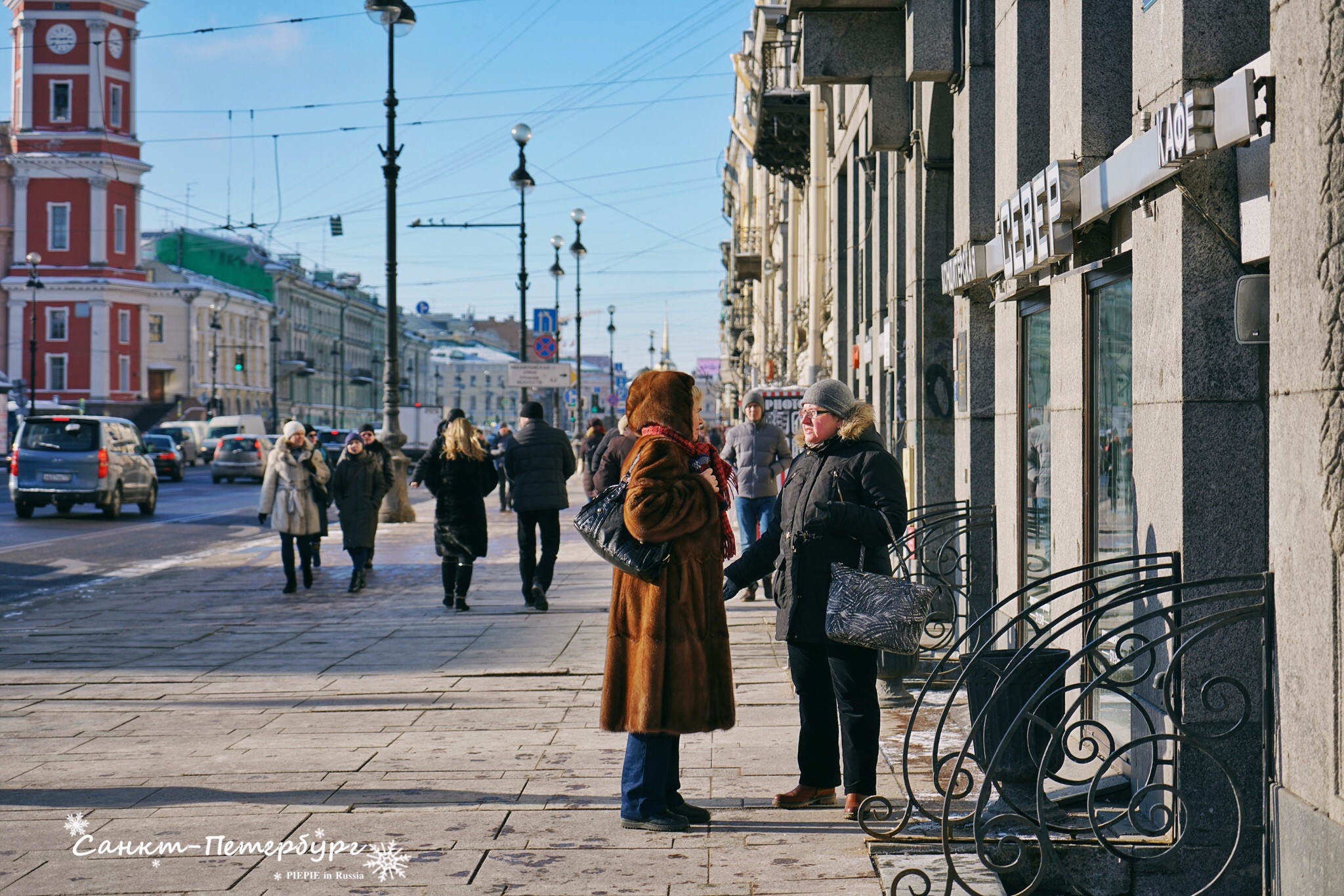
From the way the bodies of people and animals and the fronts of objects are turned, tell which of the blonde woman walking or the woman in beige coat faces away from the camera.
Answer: the blonde woman walking

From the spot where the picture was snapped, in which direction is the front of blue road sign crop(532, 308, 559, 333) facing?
facing the viewer

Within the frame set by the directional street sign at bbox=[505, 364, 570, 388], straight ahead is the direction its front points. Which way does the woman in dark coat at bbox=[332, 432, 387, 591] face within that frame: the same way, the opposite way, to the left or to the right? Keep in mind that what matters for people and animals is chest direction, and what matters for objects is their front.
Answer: the same way

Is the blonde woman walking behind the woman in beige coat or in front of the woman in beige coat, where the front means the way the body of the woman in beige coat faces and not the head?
in front

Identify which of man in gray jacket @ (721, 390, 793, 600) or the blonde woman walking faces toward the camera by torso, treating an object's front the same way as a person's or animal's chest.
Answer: the man in gray jacket

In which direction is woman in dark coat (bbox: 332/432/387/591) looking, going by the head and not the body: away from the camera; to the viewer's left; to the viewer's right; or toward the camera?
toward the camera

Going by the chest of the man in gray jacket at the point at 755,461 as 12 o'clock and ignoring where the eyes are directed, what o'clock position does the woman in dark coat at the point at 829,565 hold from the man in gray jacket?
The woman in dark coat is roughly at 12 o'clock from the man in gray jacket.

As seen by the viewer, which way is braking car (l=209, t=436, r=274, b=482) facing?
away from the camera

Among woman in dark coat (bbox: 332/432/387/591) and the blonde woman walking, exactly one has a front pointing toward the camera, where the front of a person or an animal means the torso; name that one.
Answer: the woman in dark coat

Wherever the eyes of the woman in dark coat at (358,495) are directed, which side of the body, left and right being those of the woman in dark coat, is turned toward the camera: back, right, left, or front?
front

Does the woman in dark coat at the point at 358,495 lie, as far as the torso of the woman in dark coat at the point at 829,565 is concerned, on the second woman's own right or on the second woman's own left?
on the second woman's own right

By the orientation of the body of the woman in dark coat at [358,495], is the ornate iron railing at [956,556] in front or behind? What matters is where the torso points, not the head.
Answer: in front

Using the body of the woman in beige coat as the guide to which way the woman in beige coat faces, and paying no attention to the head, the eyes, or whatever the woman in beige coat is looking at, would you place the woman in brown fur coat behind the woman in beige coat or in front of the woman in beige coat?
in front

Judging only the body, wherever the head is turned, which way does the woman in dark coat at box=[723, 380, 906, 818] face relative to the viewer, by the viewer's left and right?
facing the viewer and to the left of the viewer

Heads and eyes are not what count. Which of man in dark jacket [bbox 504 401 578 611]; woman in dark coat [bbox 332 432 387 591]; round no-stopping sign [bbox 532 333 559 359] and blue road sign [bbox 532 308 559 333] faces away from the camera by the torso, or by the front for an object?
the man in dark jacket

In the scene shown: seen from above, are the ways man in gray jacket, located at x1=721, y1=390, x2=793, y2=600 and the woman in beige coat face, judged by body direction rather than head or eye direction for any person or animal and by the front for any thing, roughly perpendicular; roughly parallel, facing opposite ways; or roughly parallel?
roughly parallel

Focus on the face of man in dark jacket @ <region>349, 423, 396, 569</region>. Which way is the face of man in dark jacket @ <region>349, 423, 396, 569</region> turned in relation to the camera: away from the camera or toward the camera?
toward the camera

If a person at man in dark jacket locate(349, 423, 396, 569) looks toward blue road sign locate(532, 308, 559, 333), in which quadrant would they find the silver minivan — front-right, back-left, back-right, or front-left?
front-left
